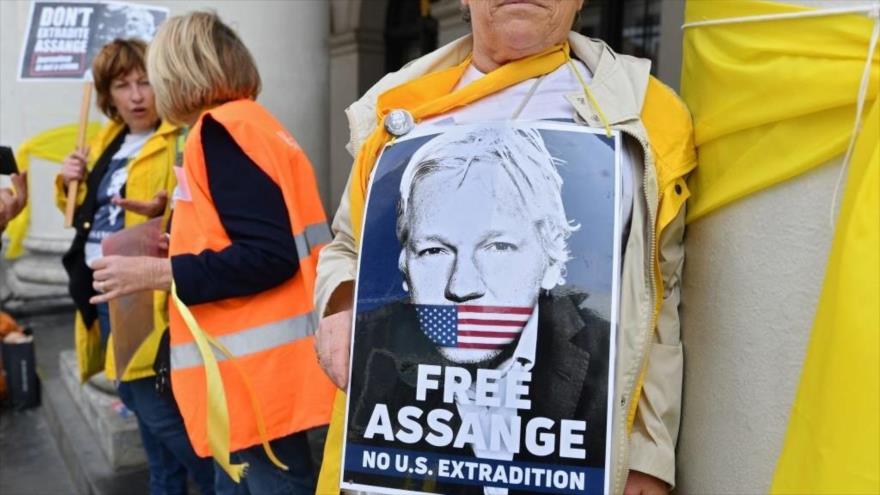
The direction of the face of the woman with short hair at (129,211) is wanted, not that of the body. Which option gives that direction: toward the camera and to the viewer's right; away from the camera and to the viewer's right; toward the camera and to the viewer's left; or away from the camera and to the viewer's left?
toward the camera and to the viewer's right

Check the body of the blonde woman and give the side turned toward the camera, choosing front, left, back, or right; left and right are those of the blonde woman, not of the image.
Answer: left

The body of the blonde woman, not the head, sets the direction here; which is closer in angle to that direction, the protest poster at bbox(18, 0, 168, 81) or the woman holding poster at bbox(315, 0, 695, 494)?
the protest poster

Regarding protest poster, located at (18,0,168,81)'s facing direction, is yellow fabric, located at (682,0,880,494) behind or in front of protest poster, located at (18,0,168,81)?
in front

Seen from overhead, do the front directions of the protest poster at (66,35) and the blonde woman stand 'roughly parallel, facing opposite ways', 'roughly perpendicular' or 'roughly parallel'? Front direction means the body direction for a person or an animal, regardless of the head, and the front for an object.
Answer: roughly perpendicular

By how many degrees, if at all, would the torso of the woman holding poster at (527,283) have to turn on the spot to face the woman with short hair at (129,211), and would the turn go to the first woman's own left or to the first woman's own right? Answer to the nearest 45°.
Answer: approximately 135° to the first woman's own right

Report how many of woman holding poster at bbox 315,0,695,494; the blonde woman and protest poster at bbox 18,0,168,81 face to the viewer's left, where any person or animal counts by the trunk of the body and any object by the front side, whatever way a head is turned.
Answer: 1

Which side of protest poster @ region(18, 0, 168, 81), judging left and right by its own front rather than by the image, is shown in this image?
front

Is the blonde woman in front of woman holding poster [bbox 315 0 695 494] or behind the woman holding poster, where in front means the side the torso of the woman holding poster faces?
behind

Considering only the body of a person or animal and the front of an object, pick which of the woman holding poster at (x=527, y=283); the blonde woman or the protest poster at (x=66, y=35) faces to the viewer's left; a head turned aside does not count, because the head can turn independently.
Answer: the blonde woman

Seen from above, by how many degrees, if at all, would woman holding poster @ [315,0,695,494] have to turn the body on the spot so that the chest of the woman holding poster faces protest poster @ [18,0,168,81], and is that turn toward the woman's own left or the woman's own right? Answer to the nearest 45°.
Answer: approximately 135° to the woman's own right
